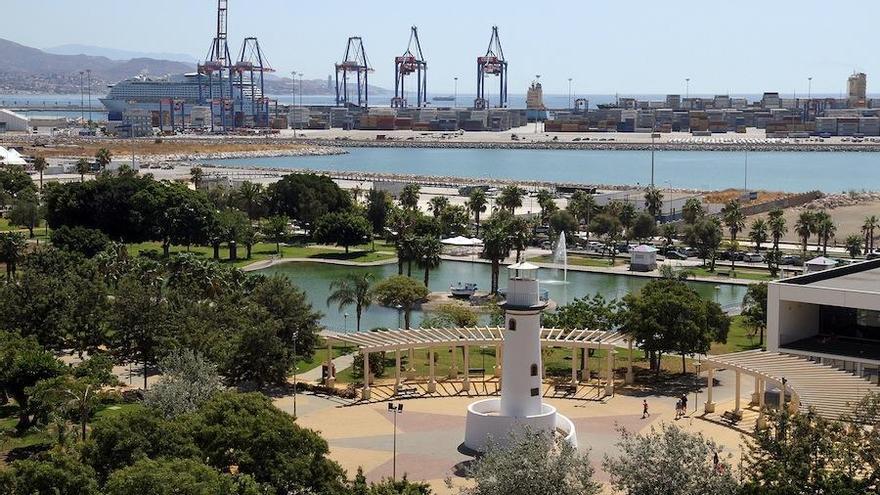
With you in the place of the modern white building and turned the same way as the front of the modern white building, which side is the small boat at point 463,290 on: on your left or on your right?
on your right

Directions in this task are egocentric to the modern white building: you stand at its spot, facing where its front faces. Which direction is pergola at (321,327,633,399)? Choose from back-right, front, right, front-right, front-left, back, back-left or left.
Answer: front-right

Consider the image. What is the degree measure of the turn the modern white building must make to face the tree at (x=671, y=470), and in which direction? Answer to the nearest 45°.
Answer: approximately 45° to its left

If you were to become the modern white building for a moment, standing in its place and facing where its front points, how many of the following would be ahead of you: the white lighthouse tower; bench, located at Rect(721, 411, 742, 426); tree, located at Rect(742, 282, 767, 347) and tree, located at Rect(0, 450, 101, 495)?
3

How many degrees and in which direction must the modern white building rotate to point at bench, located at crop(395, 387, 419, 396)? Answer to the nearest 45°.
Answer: approximately 45° to its right

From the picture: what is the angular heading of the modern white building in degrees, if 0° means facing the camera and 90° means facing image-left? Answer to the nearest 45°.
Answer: approximately 45°

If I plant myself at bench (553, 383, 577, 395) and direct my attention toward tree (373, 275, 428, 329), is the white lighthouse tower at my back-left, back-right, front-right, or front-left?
back-left

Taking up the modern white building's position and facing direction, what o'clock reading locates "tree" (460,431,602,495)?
The tree is roughly at 11 o'clock from the modern white building.

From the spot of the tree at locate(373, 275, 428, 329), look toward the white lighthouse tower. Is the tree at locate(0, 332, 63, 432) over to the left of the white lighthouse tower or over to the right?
right

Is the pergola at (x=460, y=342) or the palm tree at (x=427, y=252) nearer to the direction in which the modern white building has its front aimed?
the pergola

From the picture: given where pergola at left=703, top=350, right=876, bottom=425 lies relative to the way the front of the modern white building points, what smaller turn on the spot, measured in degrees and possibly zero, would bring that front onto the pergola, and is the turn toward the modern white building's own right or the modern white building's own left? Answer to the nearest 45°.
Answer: approximately 45° to the modern white building's own left
